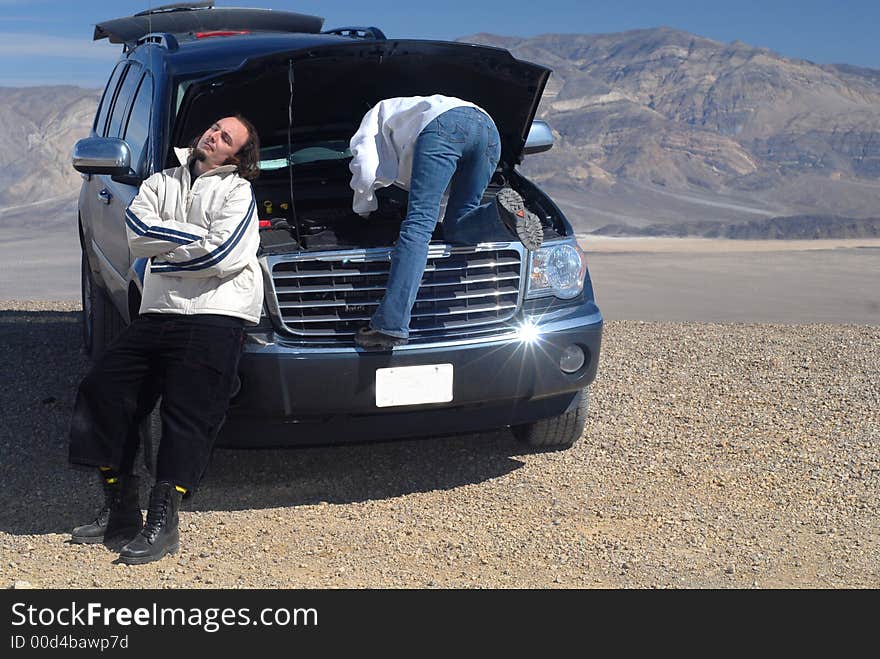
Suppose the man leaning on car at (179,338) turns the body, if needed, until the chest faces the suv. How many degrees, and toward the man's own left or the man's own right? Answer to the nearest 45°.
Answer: approximately 180°

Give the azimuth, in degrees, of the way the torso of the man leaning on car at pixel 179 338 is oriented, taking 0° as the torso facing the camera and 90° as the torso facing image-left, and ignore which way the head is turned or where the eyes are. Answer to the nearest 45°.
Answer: approximately 45°
